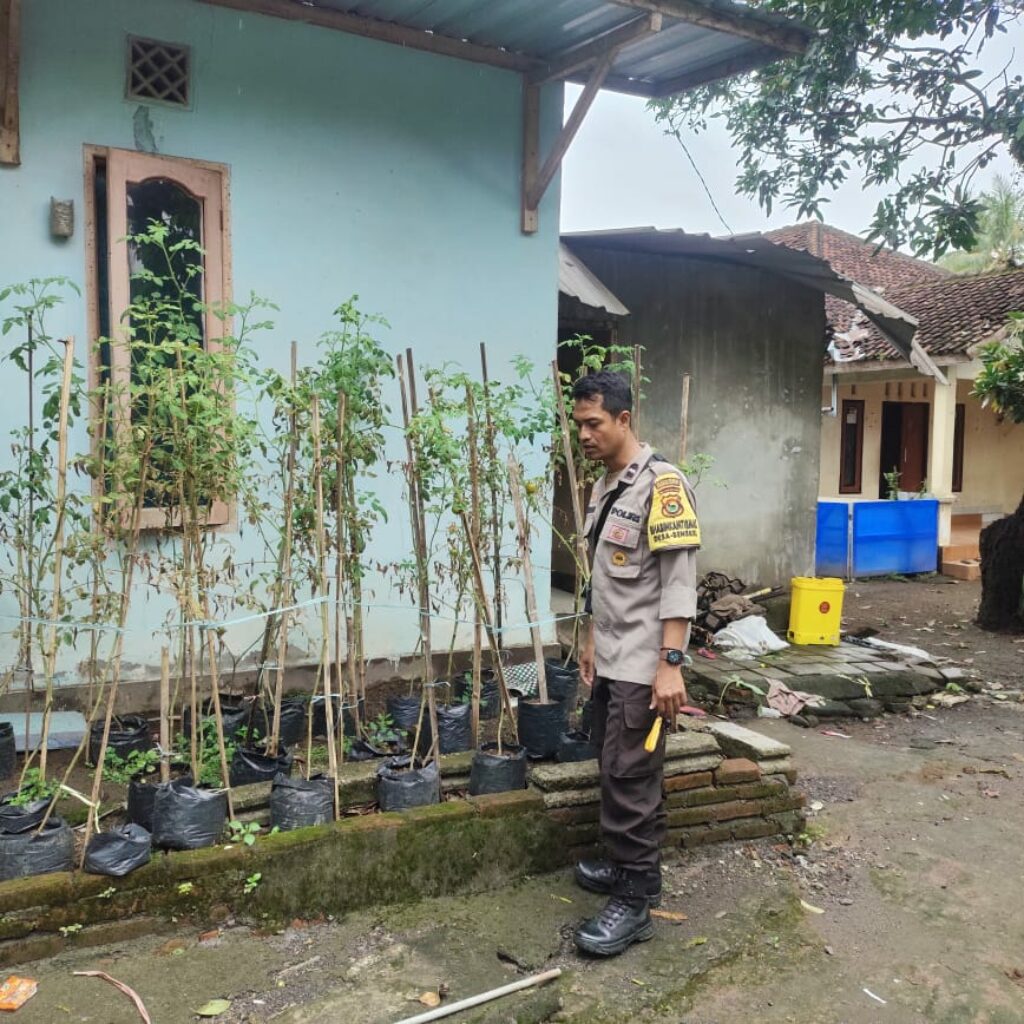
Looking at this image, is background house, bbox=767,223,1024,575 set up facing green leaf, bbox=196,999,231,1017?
yes

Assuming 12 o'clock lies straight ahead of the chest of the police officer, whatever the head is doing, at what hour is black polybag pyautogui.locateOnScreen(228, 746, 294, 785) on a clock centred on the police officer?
The black polybag is roughly at 2 o'clock from the police officer.

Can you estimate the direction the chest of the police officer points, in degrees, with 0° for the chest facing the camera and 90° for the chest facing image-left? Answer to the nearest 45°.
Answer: approximately 45°

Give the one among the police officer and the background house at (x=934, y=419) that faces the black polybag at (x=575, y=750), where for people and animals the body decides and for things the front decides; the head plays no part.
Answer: the background house

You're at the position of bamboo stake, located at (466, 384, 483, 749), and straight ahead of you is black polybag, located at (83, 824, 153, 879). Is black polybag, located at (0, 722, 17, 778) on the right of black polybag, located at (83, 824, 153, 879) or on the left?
right

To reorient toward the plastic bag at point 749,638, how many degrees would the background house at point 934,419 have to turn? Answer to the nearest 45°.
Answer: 0° — it already faces it

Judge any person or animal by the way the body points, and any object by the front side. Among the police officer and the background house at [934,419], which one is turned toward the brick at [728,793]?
the background house

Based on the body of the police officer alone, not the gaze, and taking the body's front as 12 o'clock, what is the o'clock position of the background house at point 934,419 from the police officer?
The background house is roughly at 5 o'clock from the police officer.

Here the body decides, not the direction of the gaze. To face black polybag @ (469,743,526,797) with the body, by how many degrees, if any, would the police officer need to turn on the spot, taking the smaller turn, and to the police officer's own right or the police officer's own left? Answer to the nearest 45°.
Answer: approximately 90° to the police officer's own right
